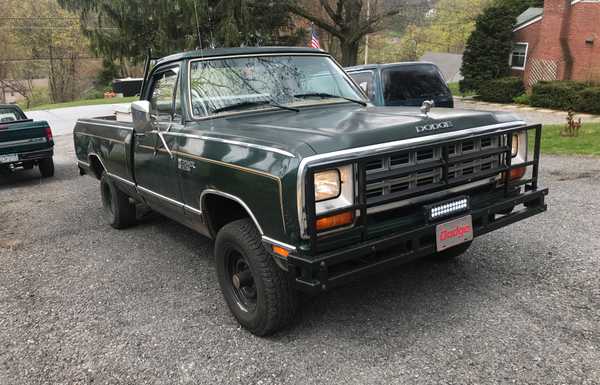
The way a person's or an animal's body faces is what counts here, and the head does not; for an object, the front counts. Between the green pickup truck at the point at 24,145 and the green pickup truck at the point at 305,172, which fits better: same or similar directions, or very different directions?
very different directions

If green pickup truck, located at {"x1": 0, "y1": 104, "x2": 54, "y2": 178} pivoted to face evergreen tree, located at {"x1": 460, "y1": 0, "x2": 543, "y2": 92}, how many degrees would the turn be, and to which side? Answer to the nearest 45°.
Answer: approximately 90° to its right

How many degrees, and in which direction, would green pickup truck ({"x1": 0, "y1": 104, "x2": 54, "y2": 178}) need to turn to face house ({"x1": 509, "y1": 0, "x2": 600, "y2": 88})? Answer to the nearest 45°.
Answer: approximately 90° to its right

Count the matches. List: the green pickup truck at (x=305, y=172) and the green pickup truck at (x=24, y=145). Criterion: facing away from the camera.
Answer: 1

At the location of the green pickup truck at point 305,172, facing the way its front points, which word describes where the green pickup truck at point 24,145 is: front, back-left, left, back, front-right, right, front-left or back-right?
back

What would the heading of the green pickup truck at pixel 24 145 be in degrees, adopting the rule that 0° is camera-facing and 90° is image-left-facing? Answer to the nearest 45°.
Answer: approximately 180°

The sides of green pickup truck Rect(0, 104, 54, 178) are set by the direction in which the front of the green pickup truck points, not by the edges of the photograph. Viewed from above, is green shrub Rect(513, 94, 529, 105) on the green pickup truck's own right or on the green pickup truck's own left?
on the green pickup truck's own right

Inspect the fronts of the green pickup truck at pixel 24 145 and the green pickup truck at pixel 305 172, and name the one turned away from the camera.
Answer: the green pickup truck at pixel 24 145

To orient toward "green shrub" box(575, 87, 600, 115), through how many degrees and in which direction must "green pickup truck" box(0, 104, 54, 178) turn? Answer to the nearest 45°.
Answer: approximately 90° to its right
